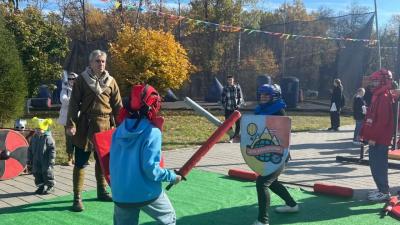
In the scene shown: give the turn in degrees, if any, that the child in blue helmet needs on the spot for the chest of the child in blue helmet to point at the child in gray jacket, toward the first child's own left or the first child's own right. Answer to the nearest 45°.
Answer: approximately 45° to the first child's own right

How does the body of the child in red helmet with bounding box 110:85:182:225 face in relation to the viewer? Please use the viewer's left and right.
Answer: facing away from the viewer and to the right of the viewer

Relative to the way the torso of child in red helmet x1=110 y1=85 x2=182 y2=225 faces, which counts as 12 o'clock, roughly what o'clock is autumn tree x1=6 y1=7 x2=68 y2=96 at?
The autumn tree is roughly at 10 o'clock from the child in red helmet.

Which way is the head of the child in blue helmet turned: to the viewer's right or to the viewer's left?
to the viewer's left

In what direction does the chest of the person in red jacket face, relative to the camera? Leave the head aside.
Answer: to the viewer's left

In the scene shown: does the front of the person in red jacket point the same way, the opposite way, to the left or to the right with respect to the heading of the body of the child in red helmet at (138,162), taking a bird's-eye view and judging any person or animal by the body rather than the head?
to the left

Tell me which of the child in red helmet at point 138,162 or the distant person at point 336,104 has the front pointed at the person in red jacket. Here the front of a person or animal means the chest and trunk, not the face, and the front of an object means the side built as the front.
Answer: the child in red helmet

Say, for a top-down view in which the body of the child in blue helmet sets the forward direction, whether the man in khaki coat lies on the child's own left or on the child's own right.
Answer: on the child's own right

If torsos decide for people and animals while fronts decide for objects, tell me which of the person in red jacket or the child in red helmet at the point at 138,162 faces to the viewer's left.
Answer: the person in red jacket

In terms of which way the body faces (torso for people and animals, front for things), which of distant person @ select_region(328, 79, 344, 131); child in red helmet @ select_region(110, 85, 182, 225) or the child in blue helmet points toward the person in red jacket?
the child in red helmet

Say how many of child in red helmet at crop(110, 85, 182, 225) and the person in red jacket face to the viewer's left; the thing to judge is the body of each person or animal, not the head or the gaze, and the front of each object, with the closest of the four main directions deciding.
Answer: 1

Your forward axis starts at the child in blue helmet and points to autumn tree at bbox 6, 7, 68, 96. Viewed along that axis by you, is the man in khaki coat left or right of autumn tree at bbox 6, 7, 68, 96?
left

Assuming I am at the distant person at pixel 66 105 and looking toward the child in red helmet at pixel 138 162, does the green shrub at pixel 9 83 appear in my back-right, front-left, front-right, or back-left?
back-right

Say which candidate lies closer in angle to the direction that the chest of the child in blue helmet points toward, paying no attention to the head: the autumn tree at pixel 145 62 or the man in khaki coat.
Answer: the man in khaki coat

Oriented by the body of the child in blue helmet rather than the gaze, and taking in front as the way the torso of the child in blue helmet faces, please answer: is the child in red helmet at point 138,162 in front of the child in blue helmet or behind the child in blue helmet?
in front
